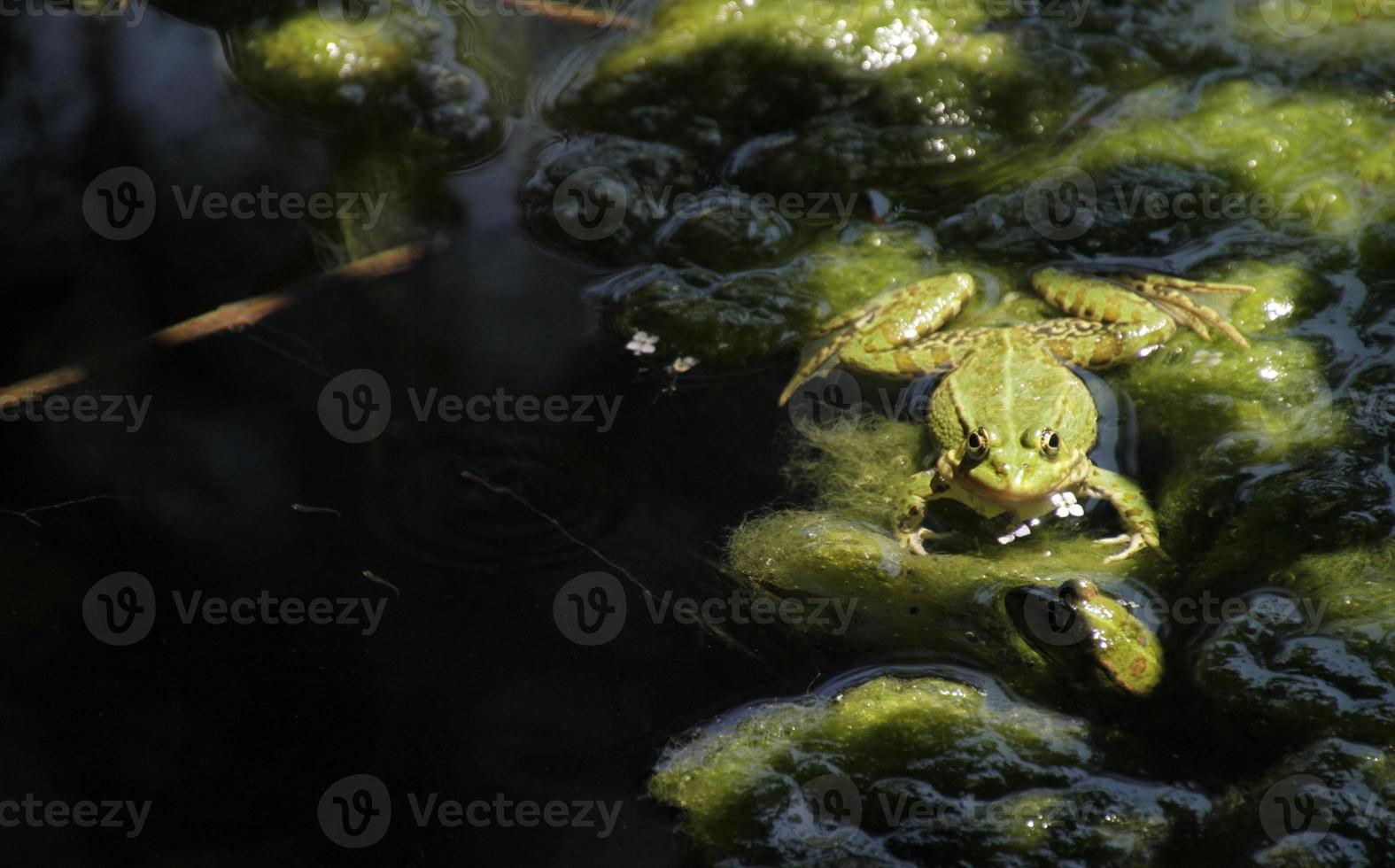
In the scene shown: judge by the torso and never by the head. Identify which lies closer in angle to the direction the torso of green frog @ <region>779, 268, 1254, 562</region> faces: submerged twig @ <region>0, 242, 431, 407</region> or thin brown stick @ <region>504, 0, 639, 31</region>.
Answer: the submerged twig

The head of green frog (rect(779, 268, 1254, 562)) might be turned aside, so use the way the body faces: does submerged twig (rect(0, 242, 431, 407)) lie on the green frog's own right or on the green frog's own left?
on the green frog's own right

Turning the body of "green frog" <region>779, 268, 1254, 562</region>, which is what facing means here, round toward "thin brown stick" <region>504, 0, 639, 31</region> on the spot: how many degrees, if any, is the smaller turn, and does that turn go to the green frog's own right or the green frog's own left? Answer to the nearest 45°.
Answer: approximately 135° to the green frog's own right

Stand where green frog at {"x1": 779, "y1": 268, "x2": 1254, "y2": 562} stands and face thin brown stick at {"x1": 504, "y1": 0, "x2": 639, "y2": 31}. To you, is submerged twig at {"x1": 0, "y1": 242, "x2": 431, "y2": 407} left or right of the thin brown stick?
left

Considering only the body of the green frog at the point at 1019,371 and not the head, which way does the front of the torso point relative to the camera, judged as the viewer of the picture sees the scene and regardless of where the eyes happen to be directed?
toward the camera
